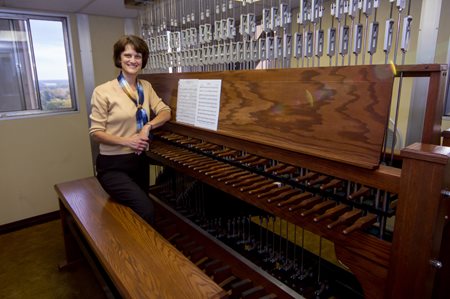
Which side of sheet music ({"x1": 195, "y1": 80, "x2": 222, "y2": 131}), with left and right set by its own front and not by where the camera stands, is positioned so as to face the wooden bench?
front

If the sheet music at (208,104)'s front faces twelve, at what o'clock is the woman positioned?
The woman is roughly at 2 o'clock from the sheet music.

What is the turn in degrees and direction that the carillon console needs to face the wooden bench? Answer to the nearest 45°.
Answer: approximately 45° to its right

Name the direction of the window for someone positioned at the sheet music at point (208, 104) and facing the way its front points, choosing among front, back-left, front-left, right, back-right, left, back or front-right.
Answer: right
